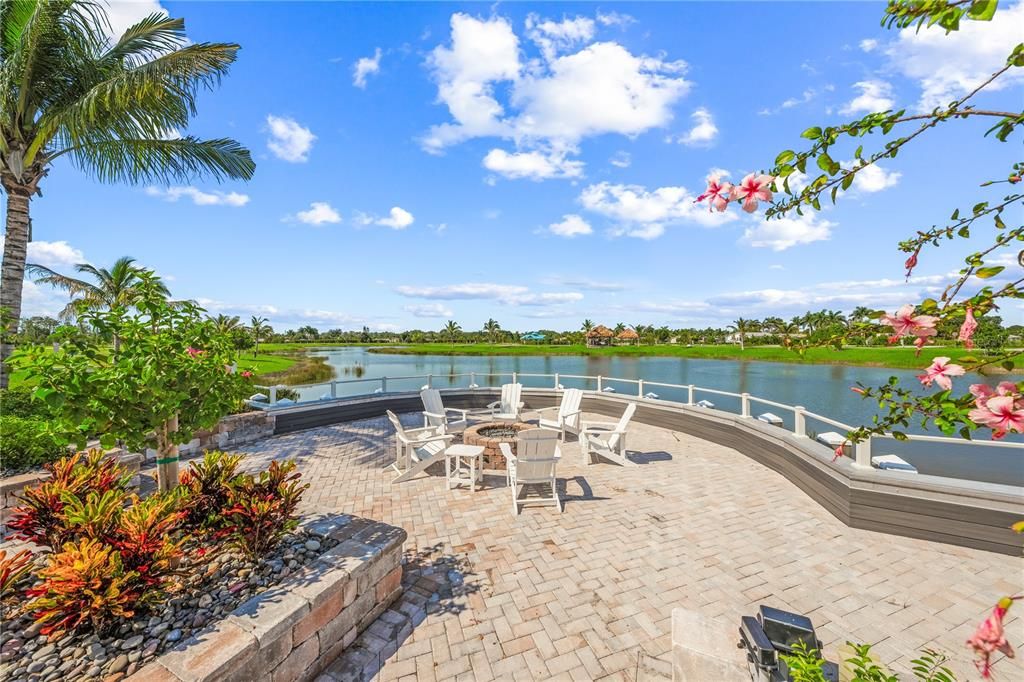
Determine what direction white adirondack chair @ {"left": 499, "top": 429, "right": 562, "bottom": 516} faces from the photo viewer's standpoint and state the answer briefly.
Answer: facing away from the viewer

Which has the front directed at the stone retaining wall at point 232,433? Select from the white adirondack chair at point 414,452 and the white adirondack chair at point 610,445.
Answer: the white adirondack chair at point 610,445

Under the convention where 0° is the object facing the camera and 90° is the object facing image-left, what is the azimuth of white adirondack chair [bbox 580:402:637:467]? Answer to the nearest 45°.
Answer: approximately 90°

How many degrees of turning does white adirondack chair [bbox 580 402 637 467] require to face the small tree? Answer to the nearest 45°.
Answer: approximately 45° to its left

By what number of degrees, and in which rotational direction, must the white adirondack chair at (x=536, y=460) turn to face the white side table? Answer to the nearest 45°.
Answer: approximately 45° to its left

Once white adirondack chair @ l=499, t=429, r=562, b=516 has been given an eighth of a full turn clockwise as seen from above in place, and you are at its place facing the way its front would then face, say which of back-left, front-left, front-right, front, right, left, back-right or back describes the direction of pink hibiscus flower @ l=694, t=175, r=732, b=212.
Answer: back-right

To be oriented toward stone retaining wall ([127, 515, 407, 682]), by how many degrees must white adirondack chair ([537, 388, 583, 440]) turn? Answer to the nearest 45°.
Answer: approximately 45° to its left

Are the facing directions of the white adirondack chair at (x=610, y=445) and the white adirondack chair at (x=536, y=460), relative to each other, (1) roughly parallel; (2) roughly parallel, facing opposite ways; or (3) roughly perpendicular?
roughly perpendicular

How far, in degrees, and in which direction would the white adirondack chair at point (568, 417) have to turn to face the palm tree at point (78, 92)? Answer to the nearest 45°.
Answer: approximately 45° to its right

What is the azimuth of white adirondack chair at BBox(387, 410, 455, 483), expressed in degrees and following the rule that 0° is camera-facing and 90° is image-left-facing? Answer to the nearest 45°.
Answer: approximately 225°
